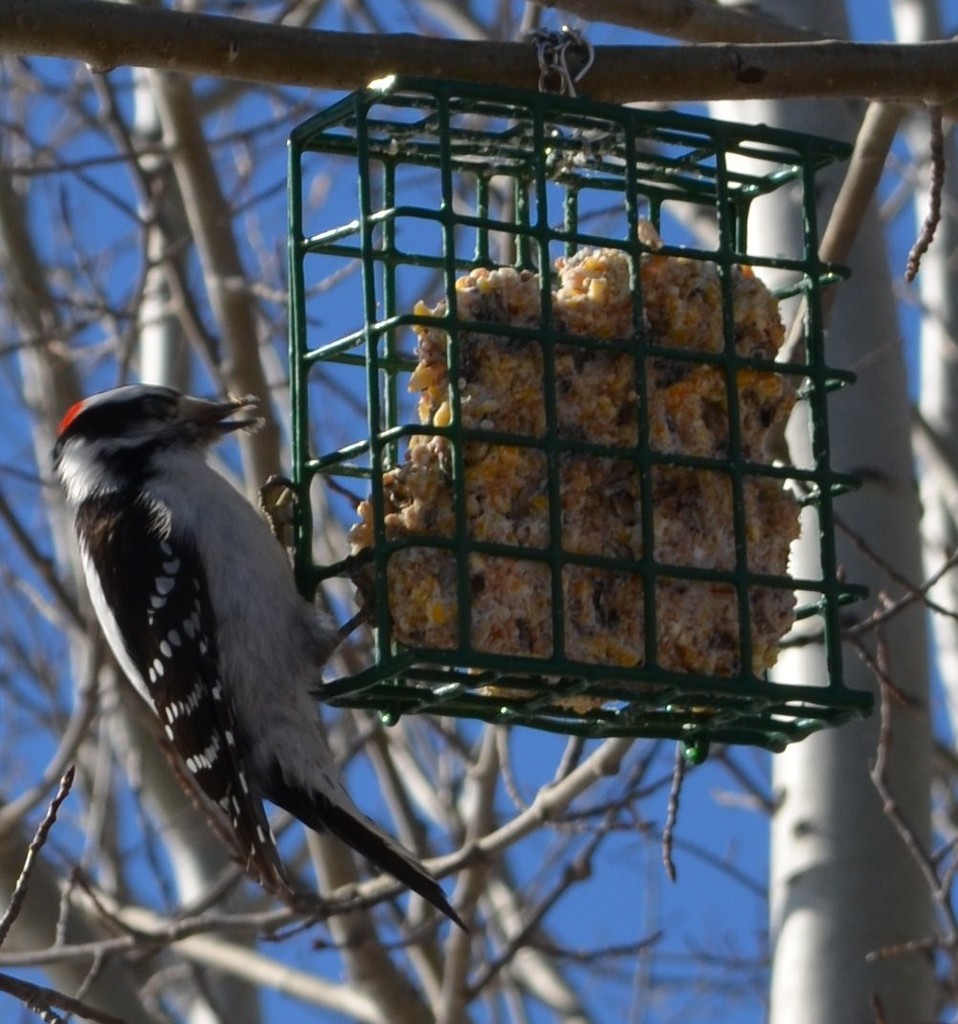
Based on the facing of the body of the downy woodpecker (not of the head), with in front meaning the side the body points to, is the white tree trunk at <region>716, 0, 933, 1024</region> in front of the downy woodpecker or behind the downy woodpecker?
in front

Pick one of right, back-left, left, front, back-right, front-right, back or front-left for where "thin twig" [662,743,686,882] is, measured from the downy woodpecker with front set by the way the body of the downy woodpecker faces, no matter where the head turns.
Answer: front

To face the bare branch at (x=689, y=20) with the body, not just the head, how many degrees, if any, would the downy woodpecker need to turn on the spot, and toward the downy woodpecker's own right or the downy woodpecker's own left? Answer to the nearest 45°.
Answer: approximately 45° to the downy woodpecker's own right

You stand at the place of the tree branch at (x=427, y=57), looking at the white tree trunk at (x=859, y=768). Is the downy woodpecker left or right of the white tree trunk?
left

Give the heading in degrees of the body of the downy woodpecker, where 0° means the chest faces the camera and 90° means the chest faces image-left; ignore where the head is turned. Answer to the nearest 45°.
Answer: approximately 270°
